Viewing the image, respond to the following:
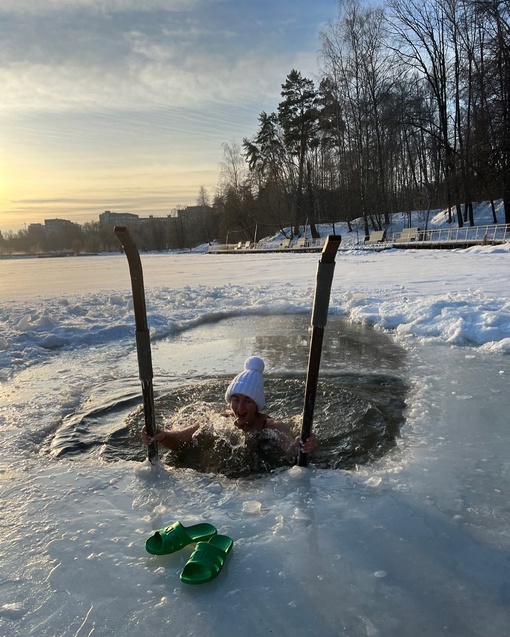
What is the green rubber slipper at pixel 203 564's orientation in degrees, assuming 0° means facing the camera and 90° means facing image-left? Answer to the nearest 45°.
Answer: approximately 45°

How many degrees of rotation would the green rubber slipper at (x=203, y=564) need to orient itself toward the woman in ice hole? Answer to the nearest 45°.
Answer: approximately 135° to its right

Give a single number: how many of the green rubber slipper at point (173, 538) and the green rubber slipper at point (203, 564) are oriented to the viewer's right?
0

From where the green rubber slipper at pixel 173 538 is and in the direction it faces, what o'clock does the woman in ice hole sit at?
The woman in ice hole is roughly at 5 o'clock from the green rubber slipper.
